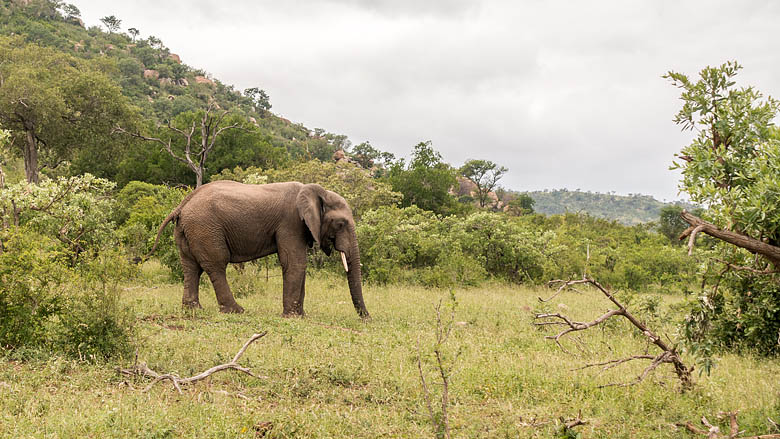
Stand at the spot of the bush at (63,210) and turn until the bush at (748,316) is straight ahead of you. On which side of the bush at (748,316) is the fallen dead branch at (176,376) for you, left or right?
right

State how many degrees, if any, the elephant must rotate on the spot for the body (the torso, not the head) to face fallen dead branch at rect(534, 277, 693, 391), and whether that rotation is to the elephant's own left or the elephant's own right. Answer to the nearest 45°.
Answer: approximately 45° to the elephant's own right

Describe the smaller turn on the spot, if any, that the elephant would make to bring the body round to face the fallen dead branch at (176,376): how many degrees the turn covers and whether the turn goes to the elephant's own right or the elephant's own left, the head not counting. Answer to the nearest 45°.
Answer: approximately 90° to the elephant's own right

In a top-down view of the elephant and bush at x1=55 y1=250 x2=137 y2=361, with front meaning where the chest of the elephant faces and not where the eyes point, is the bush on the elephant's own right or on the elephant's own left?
on the elephant's own right

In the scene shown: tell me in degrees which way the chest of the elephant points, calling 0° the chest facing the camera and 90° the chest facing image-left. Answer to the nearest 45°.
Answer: approximately 270°

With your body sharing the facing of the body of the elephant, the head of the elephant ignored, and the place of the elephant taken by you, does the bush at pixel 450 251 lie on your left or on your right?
on your left

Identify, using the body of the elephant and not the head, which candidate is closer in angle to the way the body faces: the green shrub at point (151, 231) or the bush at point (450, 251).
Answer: the bush

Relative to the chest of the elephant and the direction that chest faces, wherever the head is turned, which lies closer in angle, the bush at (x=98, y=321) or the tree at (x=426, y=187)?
the tree

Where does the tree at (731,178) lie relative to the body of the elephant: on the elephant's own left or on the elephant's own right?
on the elephant's own right

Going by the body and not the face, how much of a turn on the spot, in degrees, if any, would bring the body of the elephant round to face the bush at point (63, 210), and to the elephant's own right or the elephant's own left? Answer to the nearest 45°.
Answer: approximately 135° to the elephant's own left

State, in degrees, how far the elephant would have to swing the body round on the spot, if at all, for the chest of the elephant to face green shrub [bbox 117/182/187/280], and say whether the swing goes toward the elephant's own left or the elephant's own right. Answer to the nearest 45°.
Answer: approximately 135° to the elephant's own left
